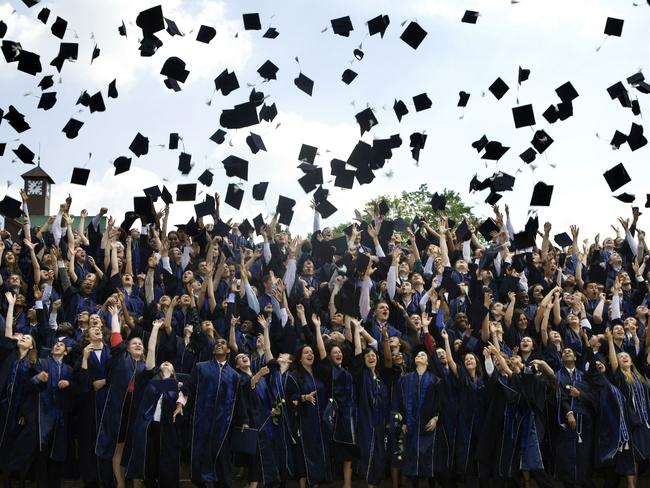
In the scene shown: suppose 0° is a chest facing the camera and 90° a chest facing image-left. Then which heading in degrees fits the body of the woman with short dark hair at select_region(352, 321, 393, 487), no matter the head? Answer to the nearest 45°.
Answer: approximately 0°

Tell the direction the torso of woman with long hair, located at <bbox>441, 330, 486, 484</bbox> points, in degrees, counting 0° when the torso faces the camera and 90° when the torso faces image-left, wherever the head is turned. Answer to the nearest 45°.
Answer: approximately 0°

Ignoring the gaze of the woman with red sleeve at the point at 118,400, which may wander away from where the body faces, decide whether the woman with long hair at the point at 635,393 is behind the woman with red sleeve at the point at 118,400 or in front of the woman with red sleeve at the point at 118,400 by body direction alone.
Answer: in front

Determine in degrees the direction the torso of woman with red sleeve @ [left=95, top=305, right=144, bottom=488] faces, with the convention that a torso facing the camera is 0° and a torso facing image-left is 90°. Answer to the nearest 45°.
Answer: approximately 315°
